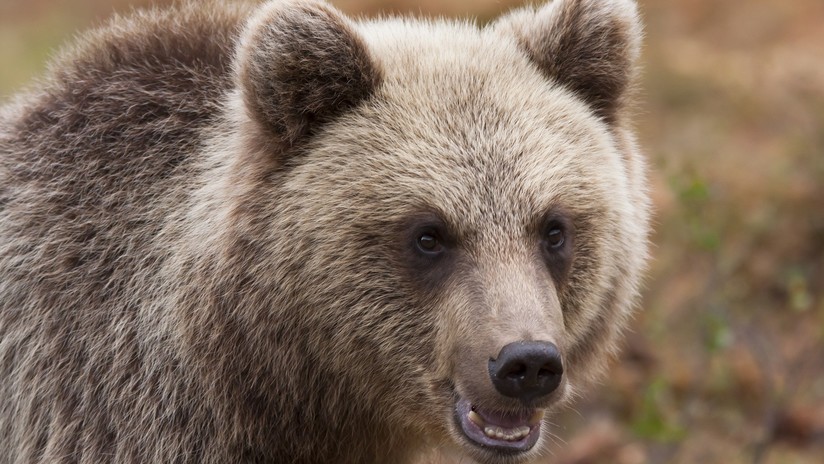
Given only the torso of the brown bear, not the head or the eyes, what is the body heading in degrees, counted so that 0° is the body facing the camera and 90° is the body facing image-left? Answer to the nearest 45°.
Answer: approximately 315°
